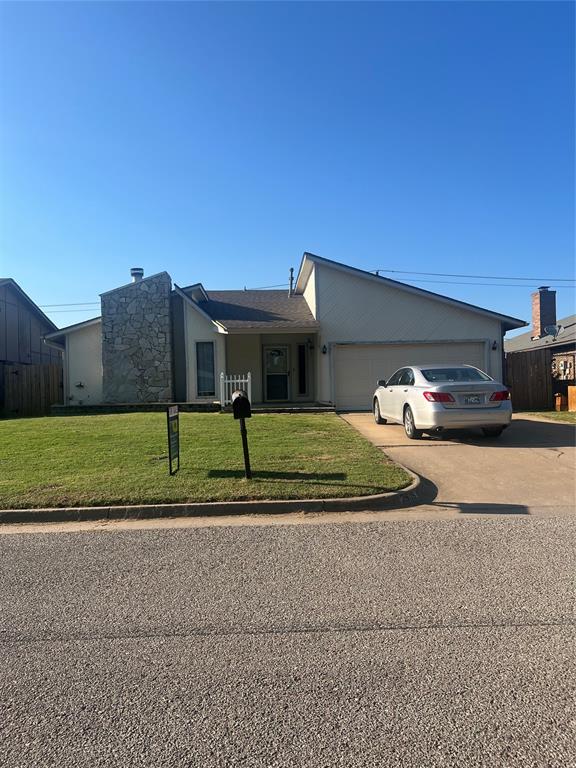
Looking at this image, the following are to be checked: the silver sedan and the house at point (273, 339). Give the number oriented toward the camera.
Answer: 1

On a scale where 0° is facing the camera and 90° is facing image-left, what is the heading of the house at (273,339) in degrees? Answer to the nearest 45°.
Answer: approximately 0°

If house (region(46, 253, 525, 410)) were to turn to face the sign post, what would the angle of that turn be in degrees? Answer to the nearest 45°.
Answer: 0° — it already faces it

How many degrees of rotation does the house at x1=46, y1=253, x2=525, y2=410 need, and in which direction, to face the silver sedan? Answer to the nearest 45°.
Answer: approximately 45° to its left

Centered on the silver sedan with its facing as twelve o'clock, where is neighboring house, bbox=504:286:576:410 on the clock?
The neighboring house is roughly at 2 o'clock from the silver sedan.

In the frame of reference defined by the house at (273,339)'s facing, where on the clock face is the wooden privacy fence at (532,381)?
The wooden privacy fence is roughly at 9 o'clock from the house.

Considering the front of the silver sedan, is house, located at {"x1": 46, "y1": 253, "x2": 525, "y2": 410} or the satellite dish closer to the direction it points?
the house

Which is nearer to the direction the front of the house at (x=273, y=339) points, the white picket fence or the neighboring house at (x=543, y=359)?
the white picket fence

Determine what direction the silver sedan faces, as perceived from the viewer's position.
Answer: facing away from the viewer and to the left of the viewer

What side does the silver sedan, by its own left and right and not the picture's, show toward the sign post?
left

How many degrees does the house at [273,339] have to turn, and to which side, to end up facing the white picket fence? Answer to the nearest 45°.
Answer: approximately 45° to its right
